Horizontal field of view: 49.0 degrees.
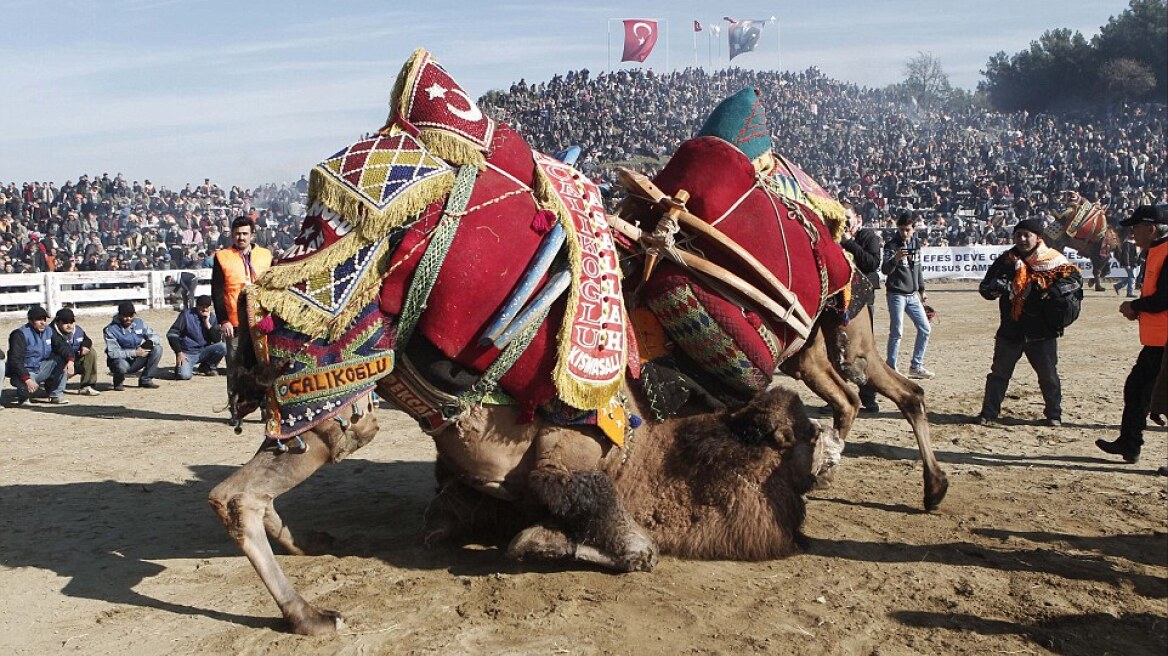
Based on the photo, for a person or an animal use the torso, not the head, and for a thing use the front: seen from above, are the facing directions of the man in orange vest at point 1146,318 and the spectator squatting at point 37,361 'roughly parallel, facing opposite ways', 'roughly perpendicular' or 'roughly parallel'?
roughly parallel, facing opposite ways

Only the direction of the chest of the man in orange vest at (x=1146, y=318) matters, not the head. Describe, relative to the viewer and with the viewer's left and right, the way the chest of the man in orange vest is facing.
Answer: facing to the left of the viewer

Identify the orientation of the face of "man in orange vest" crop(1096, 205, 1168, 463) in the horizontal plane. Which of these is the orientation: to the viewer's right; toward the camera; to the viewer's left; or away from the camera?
to the viewer's left

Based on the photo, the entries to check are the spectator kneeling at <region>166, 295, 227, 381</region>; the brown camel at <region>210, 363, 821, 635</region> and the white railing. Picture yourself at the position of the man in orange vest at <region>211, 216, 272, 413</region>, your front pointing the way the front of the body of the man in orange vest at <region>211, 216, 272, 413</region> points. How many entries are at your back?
2

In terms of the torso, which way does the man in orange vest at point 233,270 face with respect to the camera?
toward the camera

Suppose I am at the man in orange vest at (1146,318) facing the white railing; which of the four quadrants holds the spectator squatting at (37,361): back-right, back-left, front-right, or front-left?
front-left

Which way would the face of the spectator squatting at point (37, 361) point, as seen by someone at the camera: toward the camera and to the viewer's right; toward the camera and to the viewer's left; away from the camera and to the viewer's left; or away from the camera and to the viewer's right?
toward the camera and to the viewer's right

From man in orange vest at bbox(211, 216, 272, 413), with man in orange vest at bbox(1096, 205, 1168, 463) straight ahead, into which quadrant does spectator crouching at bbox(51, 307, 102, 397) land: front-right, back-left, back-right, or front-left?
back-left

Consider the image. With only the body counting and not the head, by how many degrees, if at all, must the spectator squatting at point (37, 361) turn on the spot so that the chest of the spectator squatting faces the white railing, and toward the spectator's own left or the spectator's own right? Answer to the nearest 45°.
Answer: approximately 135° to the spectator's own left

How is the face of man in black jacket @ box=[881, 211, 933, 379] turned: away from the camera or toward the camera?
toward the camera

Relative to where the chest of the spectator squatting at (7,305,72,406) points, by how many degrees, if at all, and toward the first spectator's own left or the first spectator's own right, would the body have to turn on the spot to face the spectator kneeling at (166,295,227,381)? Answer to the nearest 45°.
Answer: approximately 90° to the first spectator's own left

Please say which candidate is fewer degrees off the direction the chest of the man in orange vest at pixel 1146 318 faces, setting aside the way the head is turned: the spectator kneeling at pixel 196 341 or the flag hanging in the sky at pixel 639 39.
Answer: the spectator kneeling

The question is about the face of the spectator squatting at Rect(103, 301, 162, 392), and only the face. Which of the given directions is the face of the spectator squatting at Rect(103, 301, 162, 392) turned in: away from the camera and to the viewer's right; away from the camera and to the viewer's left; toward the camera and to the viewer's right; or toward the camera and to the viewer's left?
toward the camera and to the viewer's right
